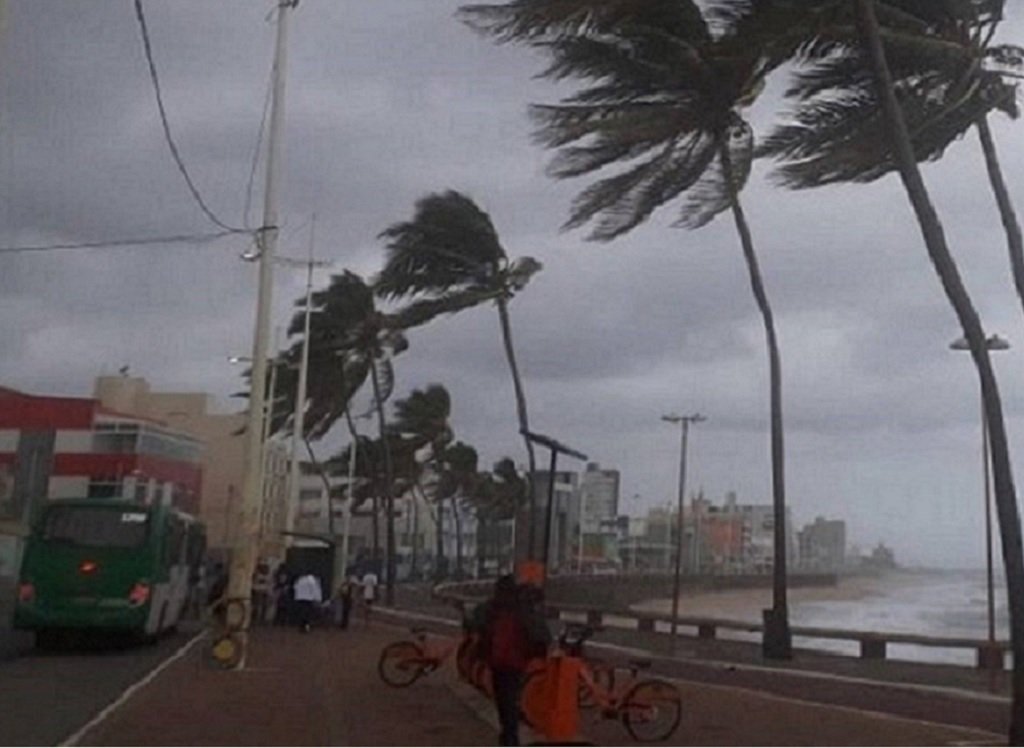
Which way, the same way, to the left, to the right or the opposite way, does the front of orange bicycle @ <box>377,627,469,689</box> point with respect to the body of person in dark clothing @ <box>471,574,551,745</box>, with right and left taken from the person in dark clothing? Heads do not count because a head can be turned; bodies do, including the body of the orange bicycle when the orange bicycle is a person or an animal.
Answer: to the right

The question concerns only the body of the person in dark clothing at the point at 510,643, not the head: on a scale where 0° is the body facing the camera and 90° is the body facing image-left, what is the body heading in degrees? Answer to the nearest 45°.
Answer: approximately 180°

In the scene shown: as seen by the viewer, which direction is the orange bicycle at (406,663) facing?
to the viewer's right

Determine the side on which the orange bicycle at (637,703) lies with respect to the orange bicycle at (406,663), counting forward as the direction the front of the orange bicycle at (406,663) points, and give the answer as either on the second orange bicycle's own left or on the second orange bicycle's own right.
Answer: on the second orange bicycle's own right

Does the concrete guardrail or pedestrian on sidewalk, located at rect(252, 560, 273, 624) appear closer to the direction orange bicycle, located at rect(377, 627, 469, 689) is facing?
the concrete guardrail

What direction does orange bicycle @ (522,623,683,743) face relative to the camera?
to the viewer's left

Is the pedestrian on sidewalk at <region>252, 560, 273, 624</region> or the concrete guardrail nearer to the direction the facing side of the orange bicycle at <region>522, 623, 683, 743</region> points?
the pedestrian on sidewalk

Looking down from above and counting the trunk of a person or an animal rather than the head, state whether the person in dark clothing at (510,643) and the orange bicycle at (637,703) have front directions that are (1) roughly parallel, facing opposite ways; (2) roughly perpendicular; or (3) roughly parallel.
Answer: roughly perpendicular

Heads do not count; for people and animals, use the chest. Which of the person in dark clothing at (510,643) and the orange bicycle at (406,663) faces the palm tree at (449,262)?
the person in dark clothing

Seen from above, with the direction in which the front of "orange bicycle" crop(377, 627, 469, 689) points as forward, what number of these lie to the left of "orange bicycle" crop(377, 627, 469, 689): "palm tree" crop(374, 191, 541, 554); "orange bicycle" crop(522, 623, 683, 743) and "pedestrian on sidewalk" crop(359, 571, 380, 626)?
2

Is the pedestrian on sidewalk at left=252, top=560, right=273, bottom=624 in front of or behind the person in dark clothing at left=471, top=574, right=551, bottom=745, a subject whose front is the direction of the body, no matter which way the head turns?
in front

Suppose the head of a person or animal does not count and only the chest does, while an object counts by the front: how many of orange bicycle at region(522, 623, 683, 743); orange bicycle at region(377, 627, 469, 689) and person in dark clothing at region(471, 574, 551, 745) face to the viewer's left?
1
